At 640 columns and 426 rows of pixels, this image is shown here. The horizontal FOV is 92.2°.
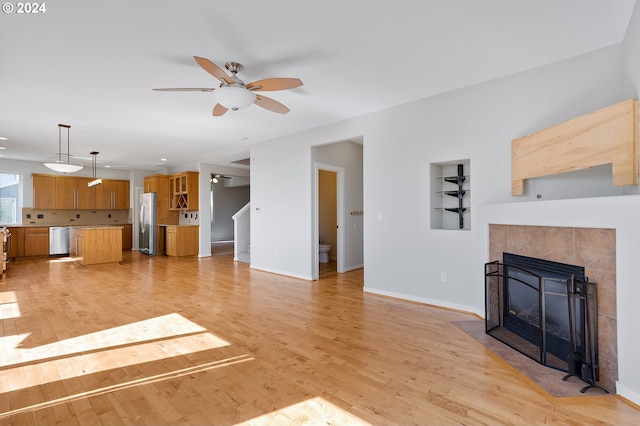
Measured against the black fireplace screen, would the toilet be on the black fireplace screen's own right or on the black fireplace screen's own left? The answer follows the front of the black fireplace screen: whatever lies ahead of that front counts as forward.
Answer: on the black fireplace screen's own right

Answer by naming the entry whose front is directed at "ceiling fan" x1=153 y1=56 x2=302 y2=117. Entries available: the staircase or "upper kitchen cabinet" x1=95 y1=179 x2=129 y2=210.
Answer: the upper kitchen cabinet

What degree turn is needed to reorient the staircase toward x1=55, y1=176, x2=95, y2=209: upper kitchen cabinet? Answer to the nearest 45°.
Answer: approximately 45° to its right

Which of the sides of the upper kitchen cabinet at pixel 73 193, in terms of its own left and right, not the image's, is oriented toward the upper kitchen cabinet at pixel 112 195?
left

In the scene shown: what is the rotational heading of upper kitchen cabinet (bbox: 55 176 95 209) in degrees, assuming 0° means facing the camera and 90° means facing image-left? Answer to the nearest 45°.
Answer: approximately 0°

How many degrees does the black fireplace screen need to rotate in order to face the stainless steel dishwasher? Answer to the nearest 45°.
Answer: approximately 45° to its right

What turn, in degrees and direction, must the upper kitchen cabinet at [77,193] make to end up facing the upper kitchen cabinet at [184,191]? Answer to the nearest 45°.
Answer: approximately 45° to its left

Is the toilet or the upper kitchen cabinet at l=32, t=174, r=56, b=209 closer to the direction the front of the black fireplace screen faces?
the upper kitchen cabinet
